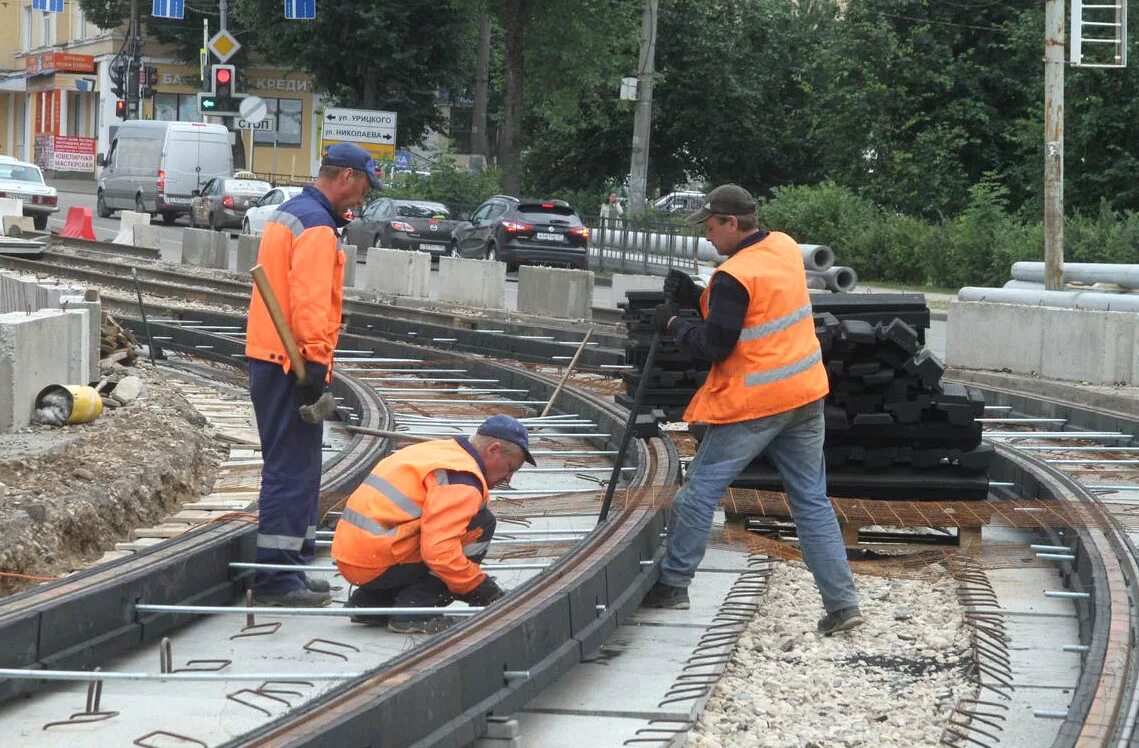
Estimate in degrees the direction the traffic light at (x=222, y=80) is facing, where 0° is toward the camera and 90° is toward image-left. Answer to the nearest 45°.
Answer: approximately 0°

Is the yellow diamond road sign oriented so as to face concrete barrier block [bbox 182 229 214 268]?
yes

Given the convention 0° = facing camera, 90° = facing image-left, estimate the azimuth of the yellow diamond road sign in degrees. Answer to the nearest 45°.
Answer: approximately 0°

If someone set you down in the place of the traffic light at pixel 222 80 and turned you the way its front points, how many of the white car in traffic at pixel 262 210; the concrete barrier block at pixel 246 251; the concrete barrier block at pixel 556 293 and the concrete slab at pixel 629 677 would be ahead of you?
4

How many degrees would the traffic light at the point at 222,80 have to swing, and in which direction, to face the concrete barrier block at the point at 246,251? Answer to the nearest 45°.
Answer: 0° — it already faces it

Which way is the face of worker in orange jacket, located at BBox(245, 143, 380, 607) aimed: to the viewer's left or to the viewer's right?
to the viewer's right

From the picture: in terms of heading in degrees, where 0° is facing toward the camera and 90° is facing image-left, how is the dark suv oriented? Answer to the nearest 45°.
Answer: approximately 135°

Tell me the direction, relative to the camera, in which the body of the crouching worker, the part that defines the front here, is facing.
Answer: to the viewer's right

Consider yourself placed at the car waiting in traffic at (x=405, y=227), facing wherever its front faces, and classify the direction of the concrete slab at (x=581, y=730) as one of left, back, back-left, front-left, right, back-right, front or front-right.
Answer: back-left

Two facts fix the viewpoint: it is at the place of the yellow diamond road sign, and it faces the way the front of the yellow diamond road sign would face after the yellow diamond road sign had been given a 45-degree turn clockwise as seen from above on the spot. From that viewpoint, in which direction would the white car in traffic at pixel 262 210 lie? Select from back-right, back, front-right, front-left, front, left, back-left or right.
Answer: front-left

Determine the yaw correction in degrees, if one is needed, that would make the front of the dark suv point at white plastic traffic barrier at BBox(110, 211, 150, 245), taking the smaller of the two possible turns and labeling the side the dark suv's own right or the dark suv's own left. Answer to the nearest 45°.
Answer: approximately 45° to the dark suv's own left

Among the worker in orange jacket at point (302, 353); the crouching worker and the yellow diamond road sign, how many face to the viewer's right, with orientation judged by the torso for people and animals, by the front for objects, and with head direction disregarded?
2

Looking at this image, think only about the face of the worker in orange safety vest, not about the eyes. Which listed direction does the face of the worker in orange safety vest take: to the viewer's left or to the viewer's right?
to the viewer's left

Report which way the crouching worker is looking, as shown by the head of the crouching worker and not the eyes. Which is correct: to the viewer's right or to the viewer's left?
to the viewer's right

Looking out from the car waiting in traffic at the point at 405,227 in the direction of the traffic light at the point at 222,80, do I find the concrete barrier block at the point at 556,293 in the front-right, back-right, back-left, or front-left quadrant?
back-left

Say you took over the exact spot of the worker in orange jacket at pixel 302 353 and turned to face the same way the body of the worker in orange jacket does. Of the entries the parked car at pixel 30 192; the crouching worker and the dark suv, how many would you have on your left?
2
